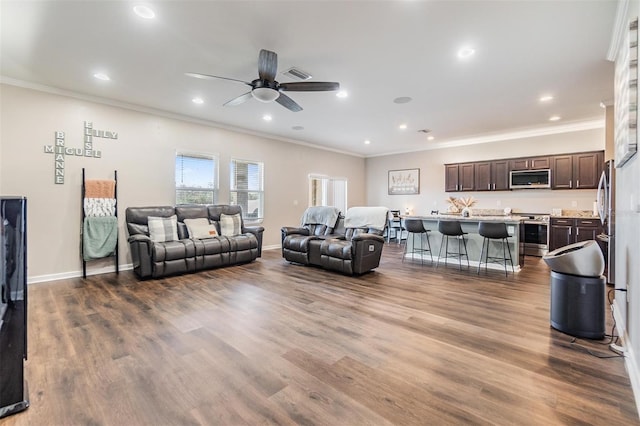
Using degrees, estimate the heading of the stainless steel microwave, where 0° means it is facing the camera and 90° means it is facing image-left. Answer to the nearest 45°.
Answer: approximately 0°

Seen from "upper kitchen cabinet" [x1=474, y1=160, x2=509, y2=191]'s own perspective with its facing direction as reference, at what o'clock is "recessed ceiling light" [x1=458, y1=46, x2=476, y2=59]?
The recessed ceiling light is roughly at 12 o'clock from the upper kitchen cabinet.

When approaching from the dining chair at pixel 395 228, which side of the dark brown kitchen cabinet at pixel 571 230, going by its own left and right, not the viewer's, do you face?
right

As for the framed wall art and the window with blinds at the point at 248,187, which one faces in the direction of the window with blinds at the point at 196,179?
the framed wall art

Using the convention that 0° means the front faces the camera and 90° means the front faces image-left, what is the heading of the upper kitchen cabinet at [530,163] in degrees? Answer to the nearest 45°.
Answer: approximately 0°

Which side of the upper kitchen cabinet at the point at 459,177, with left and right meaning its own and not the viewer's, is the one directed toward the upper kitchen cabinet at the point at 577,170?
left

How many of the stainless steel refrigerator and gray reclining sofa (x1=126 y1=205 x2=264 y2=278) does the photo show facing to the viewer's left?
1

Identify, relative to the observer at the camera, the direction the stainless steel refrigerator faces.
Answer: facing to the left of the viewer
